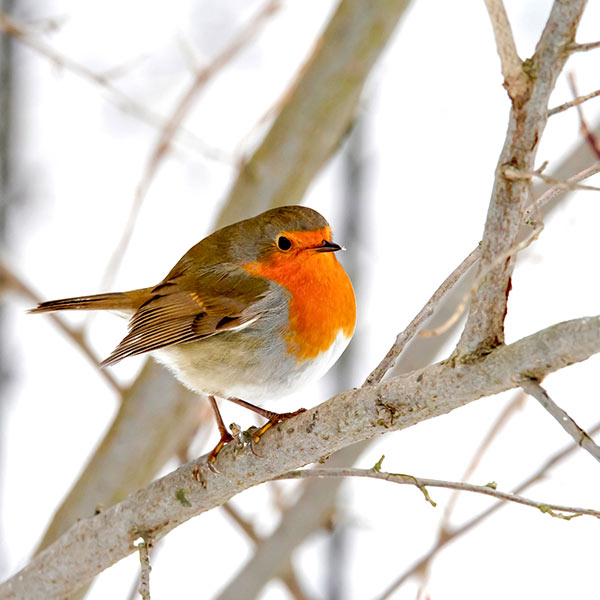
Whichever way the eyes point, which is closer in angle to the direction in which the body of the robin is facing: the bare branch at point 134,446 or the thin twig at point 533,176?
the thin twig

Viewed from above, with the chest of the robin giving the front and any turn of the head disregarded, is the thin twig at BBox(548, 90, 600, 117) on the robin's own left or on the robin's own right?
on the robin's own left

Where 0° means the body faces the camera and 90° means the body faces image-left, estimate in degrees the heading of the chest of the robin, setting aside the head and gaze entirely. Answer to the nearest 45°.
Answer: approximately 270°

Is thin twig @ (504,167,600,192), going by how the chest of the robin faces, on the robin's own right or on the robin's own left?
on the robin's own left

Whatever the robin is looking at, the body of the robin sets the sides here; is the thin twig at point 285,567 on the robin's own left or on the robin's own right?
on the robin's own left

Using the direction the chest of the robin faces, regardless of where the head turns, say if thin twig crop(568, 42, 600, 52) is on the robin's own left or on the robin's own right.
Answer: on the robin's own left
